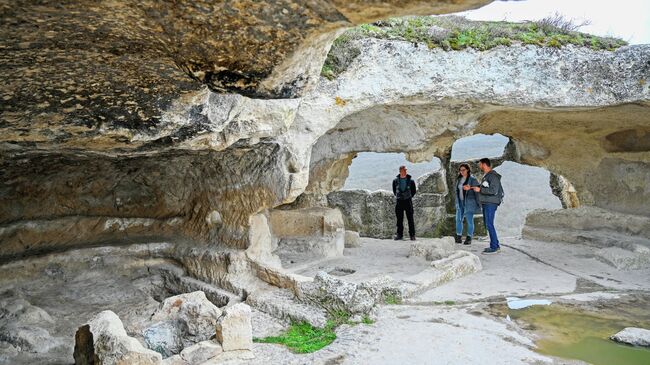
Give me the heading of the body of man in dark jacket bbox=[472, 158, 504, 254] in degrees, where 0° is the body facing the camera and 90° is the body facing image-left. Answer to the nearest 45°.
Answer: approximately 90°

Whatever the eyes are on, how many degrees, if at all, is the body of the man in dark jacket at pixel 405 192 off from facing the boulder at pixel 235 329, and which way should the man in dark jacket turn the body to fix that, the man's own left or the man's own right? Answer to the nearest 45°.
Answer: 0° — they already face it

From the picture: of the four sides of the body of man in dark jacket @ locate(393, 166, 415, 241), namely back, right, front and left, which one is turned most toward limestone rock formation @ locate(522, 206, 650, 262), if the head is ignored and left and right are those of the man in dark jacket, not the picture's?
left

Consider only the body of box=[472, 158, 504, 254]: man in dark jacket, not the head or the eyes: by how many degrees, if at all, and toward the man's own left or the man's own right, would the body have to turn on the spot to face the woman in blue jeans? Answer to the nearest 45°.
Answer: approximately 45° to the man's own right

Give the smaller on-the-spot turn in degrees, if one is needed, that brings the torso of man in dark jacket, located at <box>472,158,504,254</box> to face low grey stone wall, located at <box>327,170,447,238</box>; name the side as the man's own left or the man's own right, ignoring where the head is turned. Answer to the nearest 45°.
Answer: approximately 45° to the man's own right

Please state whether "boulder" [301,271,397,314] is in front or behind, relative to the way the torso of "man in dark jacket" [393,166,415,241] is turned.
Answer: in front

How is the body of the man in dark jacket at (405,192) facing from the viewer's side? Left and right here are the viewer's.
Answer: facing the viewer

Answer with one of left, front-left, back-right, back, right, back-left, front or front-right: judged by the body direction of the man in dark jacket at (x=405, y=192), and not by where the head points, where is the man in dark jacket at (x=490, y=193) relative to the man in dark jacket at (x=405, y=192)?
front-left

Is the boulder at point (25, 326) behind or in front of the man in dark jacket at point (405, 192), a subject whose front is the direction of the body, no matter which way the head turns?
in front

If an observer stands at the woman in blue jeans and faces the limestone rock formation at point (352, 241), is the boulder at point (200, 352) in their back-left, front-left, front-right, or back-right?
front-left

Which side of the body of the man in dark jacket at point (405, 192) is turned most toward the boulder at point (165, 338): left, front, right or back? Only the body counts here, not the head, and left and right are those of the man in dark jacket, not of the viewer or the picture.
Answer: front
